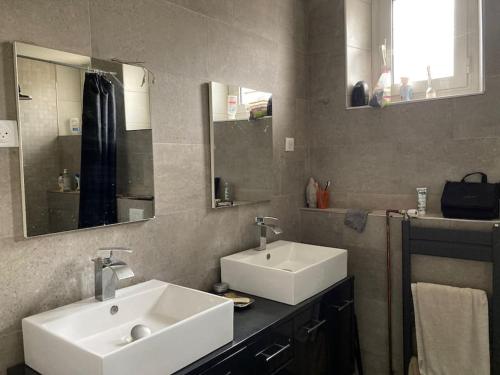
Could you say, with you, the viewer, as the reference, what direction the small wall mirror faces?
facing the viewer and to the right of the viewer

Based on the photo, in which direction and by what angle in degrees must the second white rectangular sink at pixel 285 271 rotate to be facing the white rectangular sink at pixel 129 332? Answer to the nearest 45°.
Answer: approximately 90° to its right

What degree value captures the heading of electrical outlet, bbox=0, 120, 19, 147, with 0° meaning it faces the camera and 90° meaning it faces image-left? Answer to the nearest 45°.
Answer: approximately 0°

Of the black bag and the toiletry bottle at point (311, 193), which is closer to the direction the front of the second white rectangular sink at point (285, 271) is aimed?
the black bag

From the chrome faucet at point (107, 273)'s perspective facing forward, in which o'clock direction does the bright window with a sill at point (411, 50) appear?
The bright window with a sill is roughly at 10 o'clock from the chrome faucet.

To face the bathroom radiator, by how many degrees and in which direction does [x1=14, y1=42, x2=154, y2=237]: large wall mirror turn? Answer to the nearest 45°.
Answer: approximately 45° to its left

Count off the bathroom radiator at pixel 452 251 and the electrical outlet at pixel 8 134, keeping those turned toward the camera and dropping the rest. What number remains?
2

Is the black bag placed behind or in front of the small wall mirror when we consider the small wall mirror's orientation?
in front

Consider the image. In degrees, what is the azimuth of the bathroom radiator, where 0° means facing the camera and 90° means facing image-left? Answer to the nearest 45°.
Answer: approximately 0°
